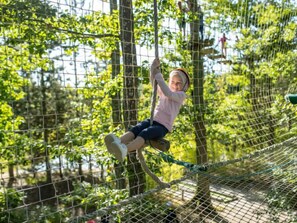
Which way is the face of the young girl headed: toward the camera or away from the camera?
toward the camera

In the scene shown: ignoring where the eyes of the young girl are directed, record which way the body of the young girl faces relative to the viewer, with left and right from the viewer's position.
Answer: facing the viewer and to the left of the viewer

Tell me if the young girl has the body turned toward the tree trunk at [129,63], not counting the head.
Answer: no
